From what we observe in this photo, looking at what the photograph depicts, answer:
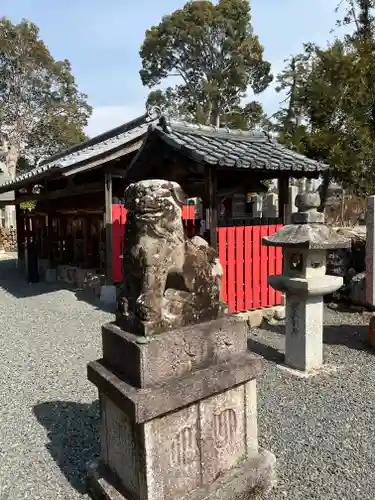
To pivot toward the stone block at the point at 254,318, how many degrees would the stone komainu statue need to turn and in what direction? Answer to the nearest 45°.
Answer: approximately 135° to its right

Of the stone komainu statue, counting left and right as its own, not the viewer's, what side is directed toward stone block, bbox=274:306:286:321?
back

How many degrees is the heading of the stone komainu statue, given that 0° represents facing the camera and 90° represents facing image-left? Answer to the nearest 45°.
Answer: approximately 45°

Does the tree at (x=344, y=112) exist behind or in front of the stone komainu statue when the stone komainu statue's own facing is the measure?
behind

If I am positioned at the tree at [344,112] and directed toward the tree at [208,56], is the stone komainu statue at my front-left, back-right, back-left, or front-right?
back-left

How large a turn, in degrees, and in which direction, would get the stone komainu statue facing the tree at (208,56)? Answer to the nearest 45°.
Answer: approximately 135° to its right

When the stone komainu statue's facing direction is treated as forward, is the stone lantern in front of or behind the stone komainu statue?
behind

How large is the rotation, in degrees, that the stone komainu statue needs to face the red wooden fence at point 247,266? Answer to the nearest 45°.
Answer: approximately 135° to its right
